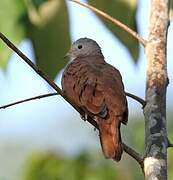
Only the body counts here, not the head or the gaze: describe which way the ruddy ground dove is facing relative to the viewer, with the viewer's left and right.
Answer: facing away from the viewer and to the left of the viewer

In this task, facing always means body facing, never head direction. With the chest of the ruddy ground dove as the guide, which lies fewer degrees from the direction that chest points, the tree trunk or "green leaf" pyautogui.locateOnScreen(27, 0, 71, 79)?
the green leaf

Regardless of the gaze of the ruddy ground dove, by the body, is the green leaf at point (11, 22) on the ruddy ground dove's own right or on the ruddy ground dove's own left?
on the ruddy ground dove's own left
